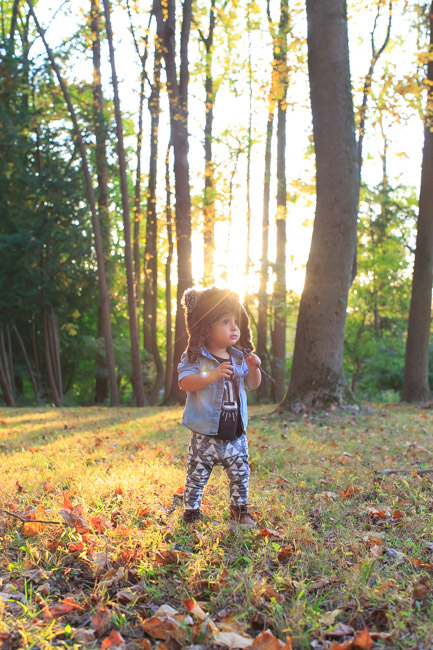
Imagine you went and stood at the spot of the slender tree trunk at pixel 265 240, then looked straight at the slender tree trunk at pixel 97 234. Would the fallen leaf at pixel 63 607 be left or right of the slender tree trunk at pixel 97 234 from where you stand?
left

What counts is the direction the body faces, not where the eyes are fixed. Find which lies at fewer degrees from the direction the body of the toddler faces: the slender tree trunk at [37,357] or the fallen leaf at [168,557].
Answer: the fallen leaf

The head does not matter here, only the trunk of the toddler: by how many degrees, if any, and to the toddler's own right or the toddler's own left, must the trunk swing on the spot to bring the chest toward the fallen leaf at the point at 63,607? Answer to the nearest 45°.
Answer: approximately 90° to the toddler's own right

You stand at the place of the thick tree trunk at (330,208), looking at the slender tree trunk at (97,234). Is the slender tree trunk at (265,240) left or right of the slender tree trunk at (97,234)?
right

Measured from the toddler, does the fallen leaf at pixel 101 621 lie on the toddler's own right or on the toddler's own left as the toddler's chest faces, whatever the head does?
on the toddler's own right

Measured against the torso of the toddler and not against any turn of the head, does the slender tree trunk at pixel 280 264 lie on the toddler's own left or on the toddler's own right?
on the toddler's own left

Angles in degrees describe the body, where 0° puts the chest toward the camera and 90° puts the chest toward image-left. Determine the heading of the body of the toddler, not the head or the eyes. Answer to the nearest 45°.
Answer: approximately 315°

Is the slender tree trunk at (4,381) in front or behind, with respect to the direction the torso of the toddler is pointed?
behind

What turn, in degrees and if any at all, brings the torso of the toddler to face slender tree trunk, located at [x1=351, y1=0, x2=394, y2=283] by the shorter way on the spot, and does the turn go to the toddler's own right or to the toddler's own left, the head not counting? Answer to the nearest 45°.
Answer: approximately 135° to the toddler's own left

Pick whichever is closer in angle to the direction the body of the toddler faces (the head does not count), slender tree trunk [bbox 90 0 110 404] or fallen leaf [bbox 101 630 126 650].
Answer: the fallen leaf

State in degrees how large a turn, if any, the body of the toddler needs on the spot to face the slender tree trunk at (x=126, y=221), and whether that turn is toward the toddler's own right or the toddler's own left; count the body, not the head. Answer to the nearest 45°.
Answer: approximately 135° to the toddler's own left

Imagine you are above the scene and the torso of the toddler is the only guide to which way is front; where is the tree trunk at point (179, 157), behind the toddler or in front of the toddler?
behind

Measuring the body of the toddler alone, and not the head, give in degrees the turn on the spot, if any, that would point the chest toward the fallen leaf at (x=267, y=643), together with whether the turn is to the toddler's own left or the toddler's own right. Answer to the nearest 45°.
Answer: approximately 45° to the toddler's own right

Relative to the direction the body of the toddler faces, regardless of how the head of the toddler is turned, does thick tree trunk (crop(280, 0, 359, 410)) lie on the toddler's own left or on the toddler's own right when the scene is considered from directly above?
on the toddler's own left
